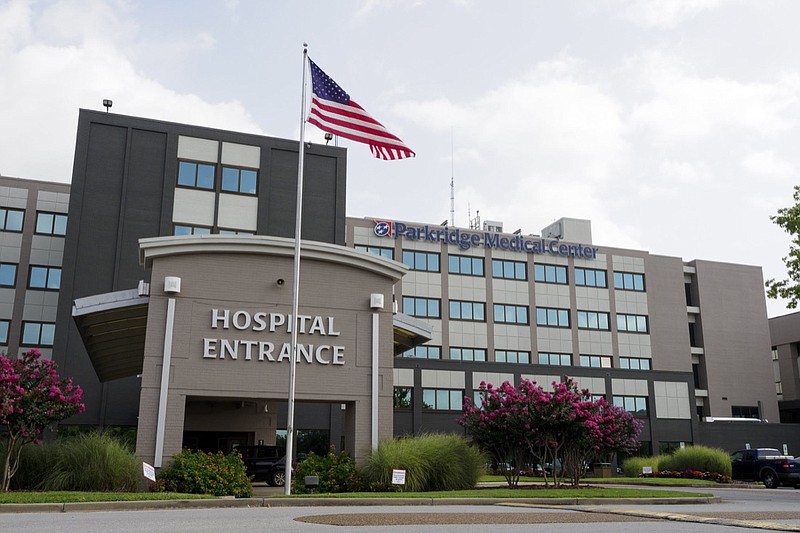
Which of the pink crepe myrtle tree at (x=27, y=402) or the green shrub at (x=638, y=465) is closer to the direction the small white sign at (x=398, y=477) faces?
the pink crepe myrtle tree

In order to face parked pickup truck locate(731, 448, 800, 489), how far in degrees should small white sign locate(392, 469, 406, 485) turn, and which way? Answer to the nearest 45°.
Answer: approximately 135° to its left

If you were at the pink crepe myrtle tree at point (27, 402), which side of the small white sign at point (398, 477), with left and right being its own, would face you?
right

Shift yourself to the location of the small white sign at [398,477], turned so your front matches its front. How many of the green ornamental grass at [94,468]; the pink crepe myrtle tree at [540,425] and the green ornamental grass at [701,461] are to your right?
1

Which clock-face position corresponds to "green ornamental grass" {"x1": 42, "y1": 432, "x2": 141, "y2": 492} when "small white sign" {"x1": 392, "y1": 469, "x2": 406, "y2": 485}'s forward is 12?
The green ornamental grass is roughly at 3 o'clock from the small white sign.

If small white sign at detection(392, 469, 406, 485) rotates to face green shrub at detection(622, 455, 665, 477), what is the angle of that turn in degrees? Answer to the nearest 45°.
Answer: approximately 135° to its left

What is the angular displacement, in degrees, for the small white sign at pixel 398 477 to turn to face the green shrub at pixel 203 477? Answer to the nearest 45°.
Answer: approximately 90° to its right

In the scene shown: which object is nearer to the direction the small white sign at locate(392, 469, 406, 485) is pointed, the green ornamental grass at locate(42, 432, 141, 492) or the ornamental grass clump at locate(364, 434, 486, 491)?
the green ornamental grass

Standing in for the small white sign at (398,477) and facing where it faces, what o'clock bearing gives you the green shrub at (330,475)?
The green shrub is roughly at 4 o'clock from the small white sign.

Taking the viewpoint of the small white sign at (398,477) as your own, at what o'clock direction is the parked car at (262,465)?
The parked car is roughly at 5 o'clock from the small white sign.

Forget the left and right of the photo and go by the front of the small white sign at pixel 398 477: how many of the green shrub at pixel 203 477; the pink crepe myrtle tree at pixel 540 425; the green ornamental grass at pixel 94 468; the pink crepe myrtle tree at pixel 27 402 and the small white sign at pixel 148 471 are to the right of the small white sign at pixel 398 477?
4

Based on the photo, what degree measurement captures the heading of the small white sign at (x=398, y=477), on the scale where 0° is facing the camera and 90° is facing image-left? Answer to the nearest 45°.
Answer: approximately 0°
